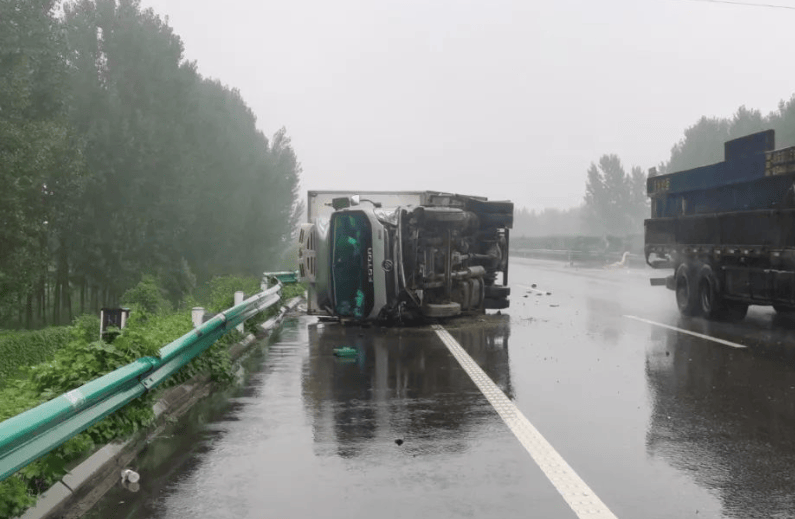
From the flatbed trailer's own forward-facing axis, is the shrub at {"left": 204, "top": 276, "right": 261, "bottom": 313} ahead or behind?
behind
